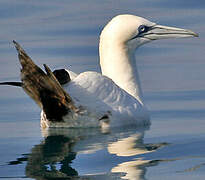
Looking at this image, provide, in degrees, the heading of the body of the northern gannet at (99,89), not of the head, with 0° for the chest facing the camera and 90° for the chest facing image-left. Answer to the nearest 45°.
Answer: approximately 270°
